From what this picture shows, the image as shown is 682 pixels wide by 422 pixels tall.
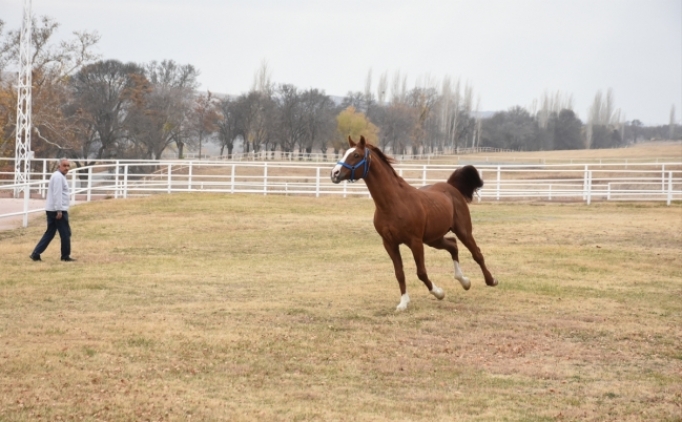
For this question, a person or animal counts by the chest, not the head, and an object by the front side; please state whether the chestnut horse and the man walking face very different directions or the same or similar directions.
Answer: very different directions

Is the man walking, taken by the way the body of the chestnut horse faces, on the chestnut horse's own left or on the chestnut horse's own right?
on the chestnut horse's own right

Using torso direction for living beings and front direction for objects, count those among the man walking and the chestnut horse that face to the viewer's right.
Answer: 1

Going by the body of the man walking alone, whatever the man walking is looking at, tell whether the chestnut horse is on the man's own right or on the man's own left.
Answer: on the man's own right

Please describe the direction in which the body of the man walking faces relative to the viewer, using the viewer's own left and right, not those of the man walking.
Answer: facing to the right of the viewer

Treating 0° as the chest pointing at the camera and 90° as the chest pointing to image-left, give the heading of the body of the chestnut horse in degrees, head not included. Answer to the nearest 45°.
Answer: approximately 45°
